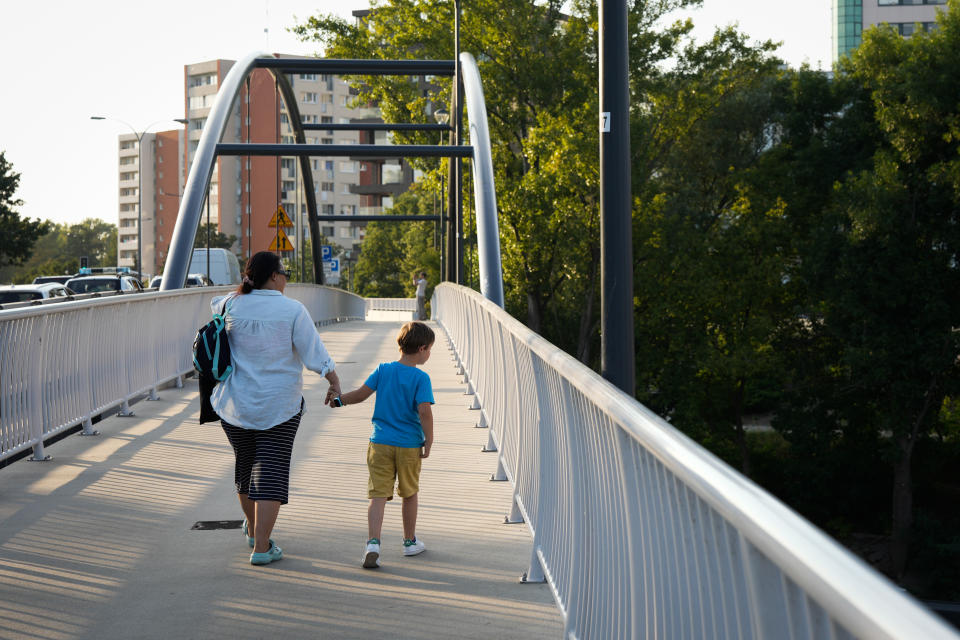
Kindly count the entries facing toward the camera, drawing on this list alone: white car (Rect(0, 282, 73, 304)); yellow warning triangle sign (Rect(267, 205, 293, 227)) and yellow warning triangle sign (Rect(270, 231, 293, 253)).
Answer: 2

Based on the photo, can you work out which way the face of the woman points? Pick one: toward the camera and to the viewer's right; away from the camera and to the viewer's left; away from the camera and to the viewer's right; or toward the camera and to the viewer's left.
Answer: away from the camera and to the viewer's right

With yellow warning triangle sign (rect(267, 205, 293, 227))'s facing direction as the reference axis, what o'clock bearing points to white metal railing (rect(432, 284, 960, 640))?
The white metal railing is roughly at 12 o'clock from the yellow warning triangle sign.

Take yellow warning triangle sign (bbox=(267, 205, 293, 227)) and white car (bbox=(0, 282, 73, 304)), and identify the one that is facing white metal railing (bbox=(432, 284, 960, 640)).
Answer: the yellow warning triangle sign

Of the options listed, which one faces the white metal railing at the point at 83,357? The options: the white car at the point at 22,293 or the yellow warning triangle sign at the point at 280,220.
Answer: the yellow warning triangle sign

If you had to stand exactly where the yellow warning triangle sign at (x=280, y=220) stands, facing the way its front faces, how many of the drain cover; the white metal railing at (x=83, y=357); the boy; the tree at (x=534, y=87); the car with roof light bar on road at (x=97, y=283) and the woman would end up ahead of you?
4

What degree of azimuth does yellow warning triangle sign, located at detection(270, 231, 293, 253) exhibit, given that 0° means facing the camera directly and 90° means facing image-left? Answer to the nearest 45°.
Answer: approximately 0°

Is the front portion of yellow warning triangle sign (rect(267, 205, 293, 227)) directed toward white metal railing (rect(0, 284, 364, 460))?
yes
